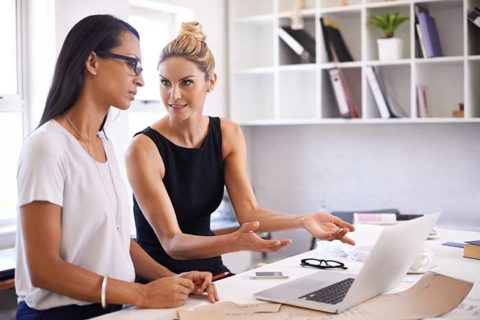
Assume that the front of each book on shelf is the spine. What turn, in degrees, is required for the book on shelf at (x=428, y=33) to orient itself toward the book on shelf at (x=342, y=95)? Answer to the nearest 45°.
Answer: approximately 90° to its right

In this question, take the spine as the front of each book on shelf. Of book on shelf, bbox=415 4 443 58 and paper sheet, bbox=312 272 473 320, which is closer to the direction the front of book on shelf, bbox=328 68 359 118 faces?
the paper sheet

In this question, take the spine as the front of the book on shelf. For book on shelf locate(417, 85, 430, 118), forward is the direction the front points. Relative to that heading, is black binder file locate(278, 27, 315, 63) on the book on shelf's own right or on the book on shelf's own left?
on the book on shelf's own right

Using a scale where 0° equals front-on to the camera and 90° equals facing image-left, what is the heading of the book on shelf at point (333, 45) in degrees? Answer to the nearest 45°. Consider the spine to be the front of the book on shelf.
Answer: approximately 0°

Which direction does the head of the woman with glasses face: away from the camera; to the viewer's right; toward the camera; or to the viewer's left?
to the viewer's right

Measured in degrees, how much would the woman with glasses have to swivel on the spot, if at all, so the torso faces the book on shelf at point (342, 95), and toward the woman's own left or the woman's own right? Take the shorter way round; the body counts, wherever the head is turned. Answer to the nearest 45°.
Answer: approximately 45° to the woman's own left

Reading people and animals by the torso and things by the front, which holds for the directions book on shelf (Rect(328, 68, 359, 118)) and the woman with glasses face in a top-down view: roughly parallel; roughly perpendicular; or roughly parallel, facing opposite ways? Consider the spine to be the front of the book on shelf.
roughly perpendicular

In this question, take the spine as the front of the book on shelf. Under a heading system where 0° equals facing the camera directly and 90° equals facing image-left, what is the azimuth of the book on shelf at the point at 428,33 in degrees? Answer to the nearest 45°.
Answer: approximately 0°
